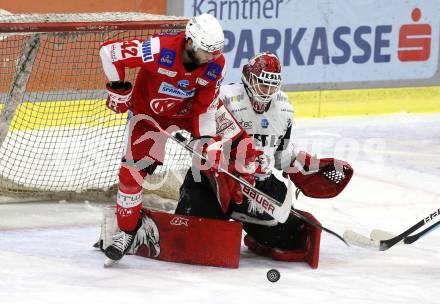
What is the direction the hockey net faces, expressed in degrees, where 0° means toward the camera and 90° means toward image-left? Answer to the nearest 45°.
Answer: approximately 0°

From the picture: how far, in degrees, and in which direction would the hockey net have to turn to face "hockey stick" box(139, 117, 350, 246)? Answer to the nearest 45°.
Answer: approximately 45° to its left

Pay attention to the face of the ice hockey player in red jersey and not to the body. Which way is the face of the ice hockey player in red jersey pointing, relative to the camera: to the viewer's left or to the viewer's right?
to the viewer's right

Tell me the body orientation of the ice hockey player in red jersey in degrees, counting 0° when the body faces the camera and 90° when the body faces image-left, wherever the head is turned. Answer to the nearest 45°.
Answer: approximately 315°
